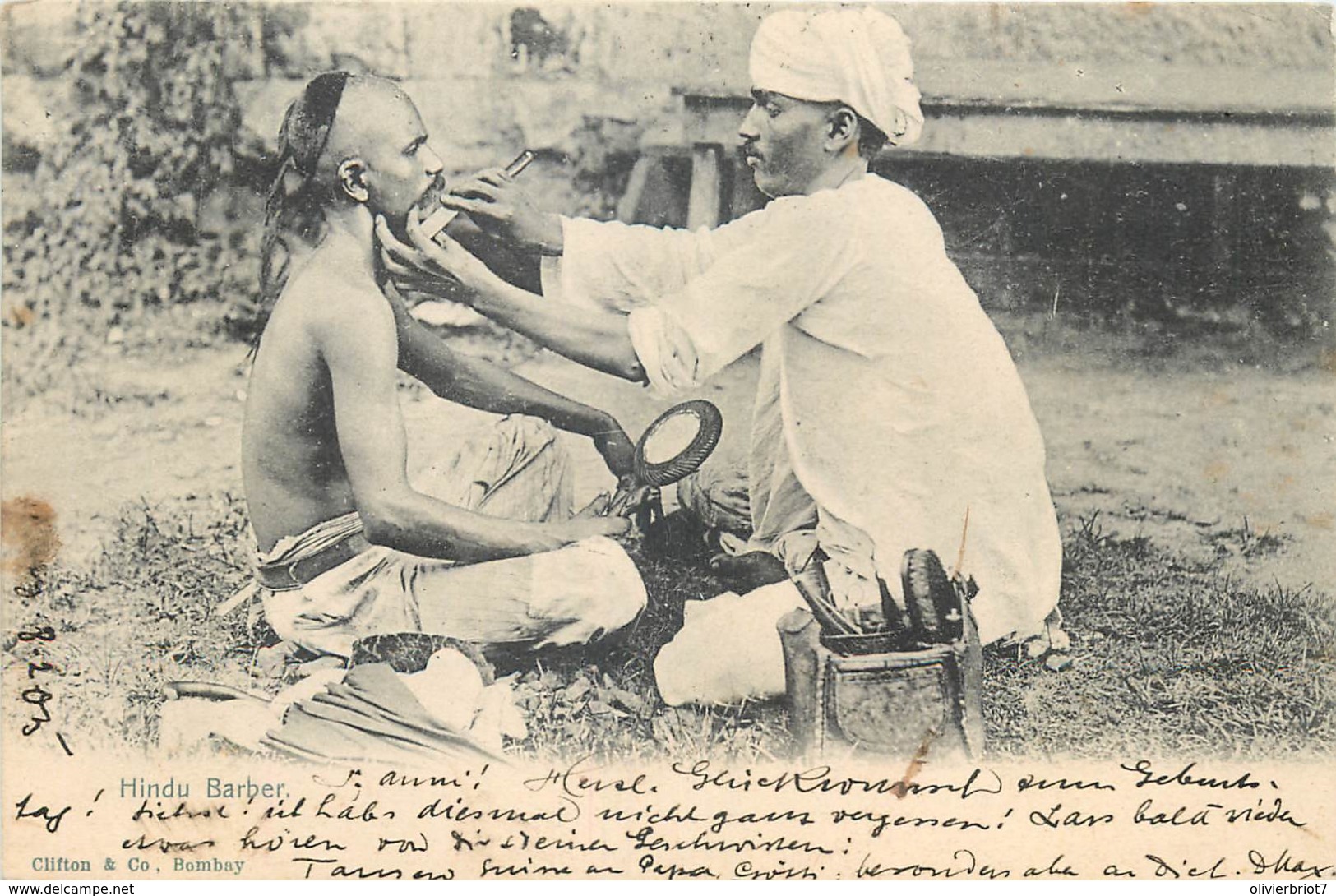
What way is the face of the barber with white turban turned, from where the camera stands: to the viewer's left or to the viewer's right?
to the viewer's left

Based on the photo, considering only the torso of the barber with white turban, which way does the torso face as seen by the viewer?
to the viewer's left

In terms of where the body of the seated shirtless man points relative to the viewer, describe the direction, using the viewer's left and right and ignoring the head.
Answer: facing to the right of the viewer

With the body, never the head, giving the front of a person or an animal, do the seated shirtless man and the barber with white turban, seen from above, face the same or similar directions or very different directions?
very different directions

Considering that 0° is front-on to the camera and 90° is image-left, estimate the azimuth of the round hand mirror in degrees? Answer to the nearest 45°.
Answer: approximately 45°

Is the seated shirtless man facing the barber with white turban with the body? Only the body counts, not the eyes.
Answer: yes

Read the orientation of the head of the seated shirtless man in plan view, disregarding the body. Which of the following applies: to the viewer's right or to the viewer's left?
to the viewer's right
